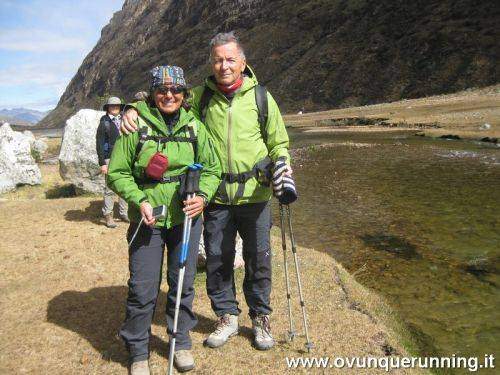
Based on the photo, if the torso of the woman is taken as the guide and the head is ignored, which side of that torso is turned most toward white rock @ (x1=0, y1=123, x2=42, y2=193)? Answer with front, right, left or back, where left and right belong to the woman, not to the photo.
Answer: back

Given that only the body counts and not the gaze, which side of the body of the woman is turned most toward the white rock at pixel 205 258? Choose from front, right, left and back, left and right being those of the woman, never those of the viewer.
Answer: back

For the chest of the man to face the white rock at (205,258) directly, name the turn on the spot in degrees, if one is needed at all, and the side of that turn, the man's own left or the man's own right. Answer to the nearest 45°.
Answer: approximately 180°

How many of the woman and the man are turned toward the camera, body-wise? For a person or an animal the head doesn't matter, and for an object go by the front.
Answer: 2

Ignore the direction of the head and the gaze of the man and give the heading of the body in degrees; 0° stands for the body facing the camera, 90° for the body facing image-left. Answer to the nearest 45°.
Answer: approximately 0°

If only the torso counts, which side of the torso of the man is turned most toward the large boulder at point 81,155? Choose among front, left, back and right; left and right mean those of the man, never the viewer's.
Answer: back

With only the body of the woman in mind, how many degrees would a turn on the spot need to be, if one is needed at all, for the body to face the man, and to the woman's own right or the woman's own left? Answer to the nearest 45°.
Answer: approximately 90° to the woman's own left

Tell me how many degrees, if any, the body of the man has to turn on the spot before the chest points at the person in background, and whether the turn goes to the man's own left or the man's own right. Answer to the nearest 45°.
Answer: approximately 135° to the man's own right
